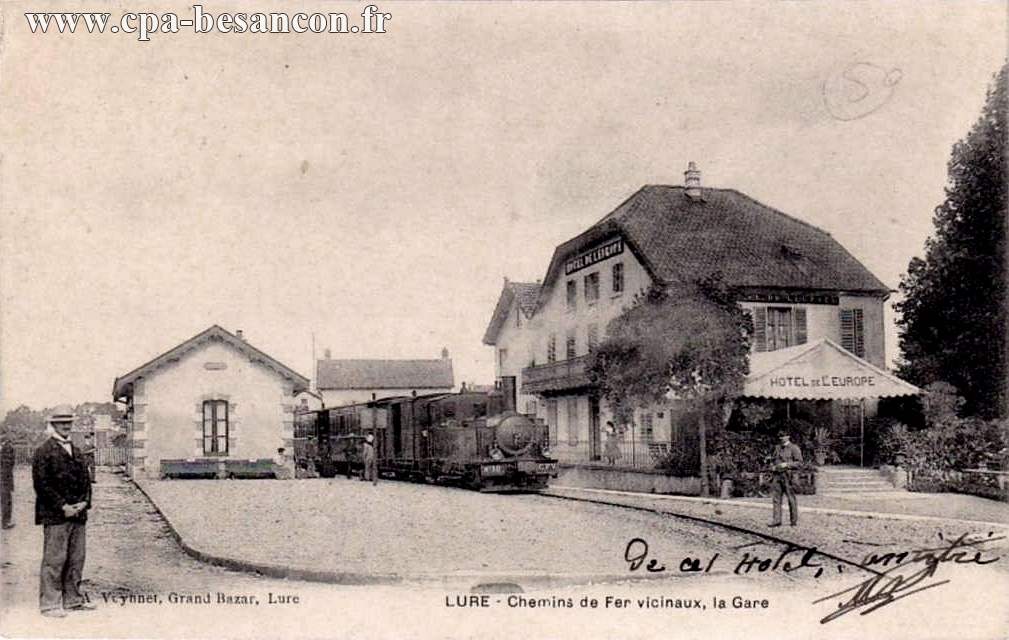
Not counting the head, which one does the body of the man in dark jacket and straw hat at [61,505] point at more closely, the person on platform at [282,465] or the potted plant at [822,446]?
the potted plant

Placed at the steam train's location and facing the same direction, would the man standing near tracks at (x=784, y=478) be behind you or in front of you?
in front

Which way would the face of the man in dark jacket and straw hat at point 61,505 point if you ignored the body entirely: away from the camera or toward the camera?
toward the camera

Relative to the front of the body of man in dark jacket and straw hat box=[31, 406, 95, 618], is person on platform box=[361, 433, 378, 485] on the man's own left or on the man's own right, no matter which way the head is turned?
on the man's own left

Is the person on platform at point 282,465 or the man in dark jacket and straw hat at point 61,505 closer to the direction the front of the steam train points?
the man in dark jacket and straw hat

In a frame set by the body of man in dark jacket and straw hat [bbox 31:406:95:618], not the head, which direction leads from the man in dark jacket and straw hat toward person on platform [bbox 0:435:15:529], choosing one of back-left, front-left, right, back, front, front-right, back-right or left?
back-left

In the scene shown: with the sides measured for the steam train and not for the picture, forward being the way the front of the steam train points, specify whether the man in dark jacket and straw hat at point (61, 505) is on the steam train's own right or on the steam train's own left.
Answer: on the steam train's own right

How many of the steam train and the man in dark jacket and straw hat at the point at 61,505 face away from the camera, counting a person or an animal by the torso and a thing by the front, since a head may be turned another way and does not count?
0

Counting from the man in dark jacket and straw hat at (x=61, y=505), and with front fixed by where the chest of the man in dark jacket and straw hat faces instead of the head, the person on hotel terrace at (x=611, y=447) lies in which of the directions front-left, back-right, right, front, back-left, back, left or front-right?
left

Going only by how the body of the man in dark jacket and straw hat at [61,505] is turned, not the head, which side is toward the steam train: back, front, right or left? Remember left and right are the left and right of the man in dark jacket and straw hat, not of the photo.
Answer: left

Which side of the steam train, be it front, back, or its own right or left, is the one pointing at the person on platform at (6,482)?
right

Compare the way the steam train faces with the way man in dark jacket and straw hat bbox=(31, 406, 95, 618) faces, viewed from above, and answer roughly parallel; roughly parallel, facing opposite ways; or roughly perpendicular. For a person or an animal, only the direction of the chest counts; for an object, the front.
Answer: roughly parallel

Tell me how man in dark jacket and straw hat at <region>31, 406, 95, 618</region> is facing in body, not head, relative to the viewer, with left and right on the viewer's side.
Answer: facing the viewer and to the right of the viewer
